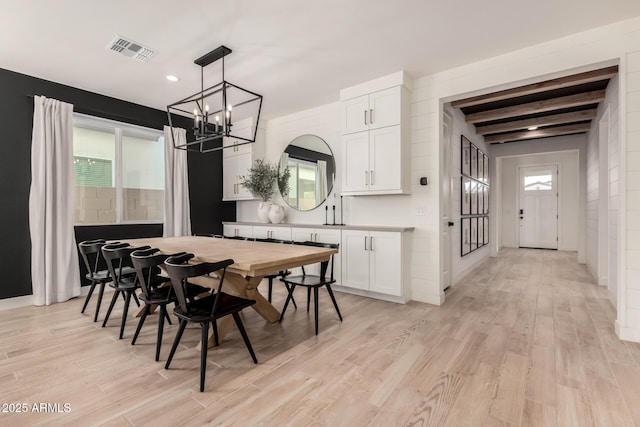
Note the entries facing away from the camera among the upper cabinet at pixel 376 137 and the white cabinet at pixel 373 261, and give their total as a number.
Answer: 0

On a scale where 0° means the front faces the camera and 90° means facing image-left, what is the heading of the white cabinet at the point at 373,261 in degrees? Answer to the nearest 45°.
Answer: approximately 45°

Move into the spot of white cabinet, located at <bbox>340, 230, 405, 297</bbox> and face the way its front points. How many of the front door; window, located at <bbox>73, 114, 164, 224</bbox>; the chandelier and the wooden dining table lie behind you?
1

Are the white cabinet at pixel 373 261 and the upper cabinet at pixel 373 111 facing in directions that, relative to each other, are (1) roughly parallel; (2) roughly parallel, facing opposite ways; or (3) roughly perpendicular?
roughly parallel

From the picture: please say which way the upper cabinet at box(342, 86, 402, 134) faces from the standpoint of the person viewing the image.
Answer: facing the viewer and to the left of the viewer

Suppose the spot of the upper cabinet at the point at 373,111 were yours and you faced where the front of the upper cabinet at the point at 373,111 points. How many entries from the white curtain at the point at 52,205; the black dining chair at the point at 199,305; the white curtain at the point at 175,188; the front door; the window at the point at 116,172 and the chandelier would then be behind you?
1

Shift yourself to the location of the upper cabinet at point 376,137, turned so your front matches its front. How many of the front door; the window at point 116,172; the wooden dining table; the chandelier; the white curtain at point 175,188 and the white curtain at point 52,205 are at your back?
1

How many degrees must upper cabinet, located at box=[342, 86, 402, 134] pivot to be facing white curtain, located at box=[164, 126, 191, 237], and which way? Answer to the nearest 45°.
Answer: approximately 45° to its right

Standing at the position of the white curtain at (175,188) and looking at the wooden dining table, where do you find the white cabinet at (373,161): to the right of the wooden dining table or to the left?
left

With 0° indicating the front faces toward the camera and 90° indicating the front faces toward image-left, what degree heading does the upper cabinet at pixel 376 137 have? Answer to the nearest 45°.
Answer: approximately 45°

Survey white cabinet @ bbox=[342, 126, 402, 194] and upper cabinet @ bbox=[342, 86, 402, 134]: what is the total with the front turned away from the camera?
0

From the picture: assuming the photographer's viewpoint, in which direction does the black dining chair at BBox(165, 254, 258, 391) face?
facing away from the viewer and to the right of the viewer

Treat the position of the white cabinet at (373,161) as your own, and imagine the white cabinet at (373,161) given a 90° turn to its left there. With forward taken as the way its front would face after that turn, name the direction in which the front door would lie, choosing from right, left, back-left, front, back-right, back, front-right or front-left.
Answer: left

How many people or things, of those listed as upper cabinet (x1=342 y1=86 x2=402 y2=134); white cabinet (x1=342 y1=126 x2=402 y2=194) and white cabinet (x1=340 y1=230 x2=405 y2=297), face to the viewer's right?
0

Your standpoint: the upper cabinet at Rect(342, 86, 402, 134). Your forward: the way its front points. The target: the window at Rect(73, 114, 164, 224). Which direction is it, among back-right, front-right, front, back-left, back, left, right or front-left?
front-right

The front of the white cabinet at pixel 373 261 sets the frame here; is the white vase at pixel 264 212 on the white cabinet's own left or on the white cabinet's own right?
on the white cabinet's own right

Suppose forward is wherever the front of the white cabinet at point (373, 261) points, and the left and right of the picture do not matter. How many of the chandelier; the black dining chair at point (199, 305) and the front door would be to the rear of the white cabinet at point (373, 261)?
1

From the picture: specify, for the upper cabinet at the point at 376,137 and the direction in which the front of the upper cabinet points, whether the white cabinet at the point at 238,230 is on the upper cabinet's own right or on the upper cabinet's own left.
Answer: on the upper cabinet's own right
